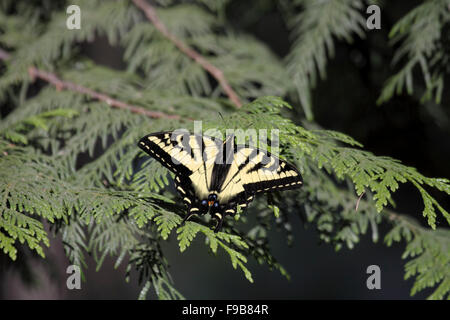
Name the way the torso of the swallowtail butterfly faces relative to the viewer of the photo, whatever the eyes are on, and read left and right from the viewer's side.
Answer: facing away from the viewer
